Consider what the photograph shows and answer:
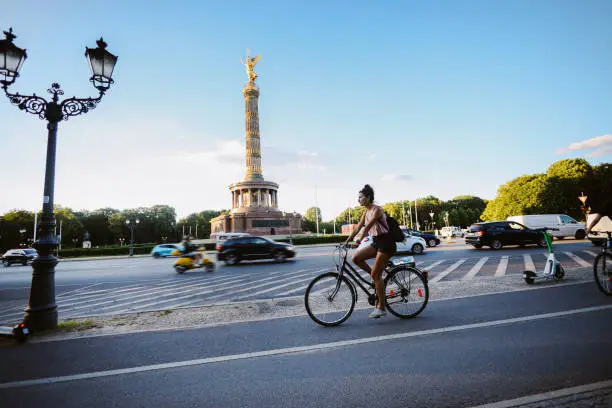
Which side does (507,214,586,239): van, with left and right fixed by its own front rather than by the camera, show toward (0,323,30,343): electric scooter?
right

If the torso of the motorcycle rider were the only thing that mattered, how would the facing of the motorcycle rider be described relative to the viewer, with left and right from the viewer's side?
facing to the right of the viewer

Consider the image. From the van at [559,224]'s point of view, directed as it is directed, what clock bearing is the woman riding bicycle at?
The woman riding bicycle is roughly at 3 o'clock from the van.

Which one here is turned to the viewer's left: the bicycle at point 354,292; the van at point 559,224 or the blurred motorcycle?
the bicycle

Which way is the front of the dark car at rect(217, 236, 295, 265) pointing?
to the viewer's right

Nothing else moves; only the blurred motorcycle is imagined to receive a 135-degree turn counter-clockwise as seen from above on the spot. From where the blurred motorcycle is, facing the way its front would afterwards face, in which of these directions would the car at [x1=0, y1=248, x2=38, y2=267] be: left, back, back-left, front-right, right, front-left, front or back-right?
front

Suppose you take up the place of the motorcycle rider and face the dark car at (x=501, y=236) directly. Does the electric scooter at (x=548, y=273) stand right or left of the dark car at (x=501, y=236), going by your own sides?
right

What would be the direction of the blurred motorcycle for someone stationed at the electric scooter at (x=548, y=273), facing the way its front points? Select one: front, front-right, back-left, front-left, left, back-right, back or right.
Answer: back-left

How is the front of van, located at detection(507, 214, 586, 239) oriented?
to the viewer's right

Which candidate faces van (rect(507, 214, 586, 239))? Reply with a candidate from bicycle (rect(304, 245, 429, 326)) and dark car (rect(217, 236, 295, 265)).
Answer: the dark car

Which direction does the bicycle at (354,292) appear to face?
to the viewer's left

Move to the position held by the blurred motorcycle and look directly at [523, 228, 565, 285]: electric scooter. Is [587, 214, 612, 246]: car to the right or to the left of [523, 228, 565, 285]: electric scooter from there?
left

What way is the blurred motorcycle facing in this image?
to the viewer's right

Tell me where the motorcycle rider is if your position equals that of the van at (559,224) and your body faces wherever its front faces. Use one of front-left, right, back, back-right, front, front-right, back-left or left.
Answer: back-right

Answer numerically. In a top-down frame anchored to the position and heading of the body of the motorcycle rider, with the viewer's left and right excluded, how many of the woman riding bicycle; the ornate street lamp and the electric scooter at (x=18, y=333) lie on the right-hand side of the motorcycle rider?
3

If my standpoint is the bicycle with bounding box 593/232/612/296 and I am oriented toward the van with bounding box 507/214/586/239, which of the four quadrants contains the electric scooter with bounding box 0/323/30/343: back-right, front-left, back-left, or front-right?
back-left
